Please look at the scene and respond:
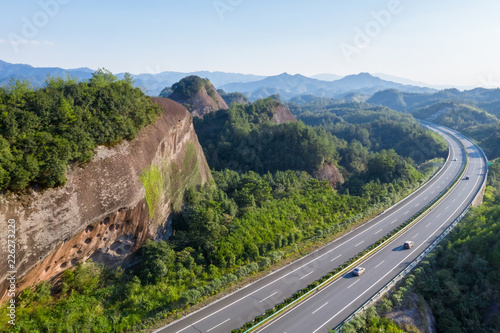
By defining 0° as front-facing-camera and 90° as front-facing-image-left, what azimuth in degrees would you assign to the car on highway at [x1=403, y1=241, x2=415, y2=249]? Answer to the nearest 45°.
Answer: approximately 225°

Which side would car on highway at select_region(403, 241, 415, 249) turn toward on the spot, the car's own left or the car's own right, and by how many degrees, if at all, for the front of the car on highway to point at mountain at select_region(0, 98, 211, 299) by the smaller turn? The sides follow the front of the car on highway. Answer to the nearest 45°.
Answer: approximately 180°

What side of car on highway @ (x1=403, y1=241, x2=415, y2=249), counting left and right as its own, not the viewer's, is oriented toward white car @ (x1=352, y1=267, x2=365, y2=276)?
back
